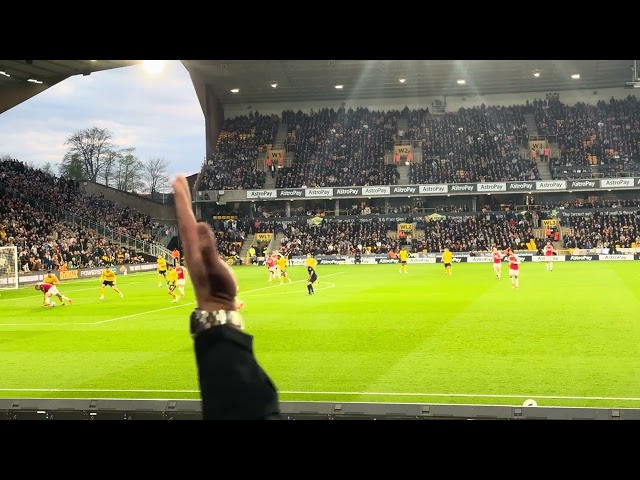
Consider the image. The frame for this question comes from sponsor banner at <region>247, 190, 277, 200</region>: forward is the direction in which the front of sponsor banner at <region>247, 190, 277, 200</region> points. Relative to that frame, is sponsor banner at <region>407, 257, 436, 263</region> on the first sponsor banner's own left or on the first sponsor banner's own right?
on the first sponsor banner's own left

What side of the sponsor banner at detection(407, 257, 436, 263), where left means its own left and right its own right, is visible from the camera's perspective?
front

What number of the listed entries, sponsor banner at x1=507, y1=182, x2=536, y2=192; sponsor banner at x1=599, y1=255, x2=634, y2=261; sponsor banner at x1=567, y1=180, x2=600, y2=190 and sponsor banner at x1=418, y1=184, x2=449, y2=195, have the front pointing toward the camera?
4

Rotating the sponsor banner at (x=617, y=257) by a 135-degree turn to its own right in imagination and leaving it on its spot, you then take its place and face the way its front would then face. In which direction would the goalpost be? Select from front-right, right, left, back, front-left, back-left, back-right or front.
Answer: left

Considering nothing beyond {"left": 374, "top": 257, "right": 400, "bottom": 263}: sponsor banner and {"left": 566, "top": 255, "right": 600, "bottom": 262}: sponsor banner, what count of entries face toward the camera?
2

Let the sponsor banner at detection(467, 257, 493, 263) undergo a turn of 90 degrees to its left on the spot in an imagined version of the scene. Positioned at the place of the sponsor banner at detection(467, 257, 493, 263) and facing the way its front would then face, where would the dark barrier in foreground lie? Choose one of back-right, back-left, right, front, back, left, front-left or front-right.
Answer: right

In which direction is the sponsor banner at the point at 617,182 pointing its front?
toward the camera

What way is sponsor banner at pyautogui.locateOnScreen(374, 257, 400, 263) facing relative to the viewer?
toward the camera

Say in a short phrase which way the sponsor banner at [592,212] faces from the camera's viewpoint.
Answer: facing the viewer

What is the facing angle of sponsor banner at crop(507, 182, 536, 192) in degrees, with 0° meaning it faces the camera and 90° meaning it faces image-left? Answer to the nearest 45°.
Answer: approximately 0°

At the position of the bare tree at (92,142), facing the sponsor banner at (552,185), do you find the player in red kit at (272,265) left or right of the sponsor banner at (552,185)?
right

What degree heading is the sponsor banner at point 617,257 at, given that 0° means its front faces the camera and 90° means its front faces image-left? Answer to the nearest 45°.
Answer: approximately 0°
